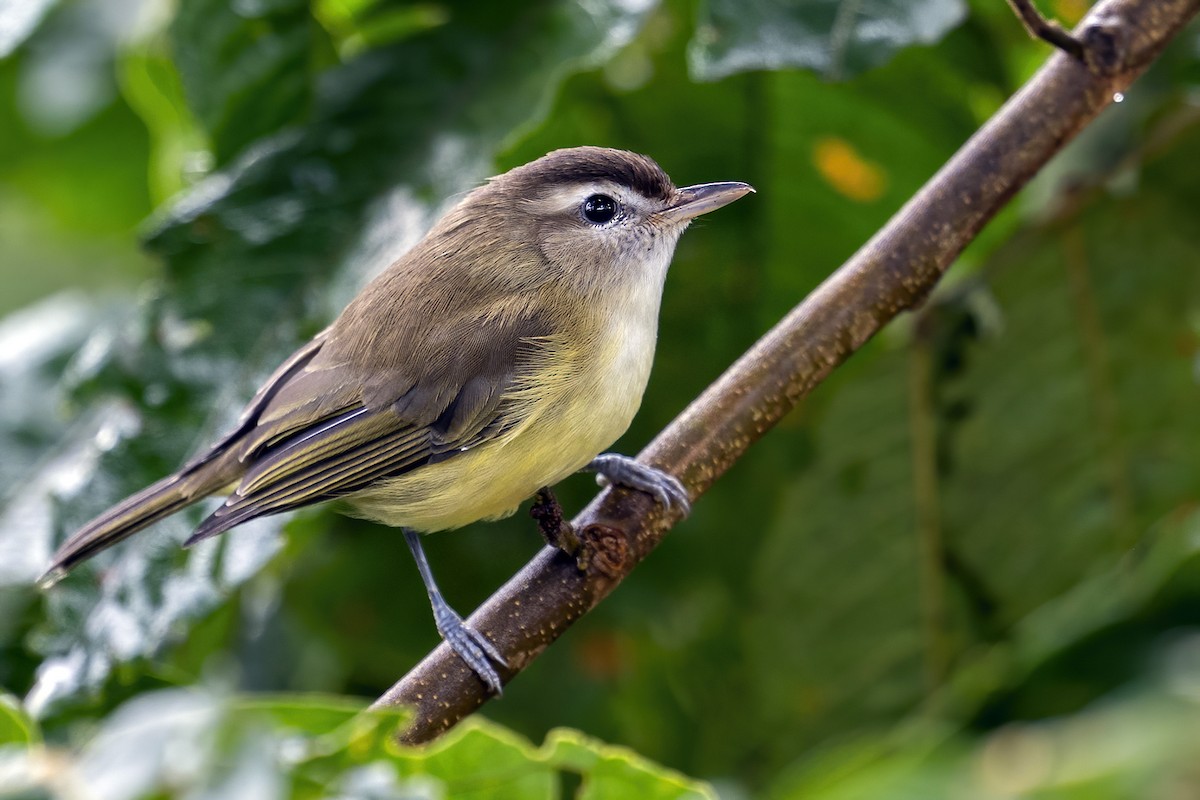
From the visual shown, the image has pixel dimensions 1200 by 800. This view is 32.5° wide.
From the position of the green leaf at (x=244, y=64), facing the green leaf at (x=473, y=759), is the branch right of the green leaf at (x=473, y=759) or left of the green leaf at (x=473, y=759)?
left

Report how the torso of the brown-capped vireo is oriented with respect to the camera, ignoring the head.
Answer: to the viewer's right

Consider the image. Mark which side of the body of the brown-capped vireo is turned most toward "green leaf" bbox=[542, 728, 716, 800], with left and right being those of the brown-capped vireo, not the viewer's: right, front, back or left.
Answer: right

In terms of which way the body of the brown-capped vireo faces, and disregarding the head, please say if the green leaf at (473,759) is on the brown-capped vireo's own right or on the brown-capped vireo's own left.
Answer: on the brown-capped vireo's own right

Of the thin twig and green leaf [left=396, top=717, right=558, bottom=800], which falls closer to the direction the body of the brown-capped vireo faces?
the thin twig

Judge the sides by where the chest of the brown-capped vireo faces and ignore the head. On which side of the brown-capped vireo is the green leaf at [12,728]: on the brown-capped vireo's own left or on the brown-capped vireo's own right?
on the brown-capped vireo's own right

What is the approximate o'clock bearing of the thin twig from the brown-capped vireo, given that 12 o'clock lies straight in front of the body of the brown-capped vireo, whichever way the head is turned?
The thin twig is roughly at 1 o'clock from the brown-capped vireo.
